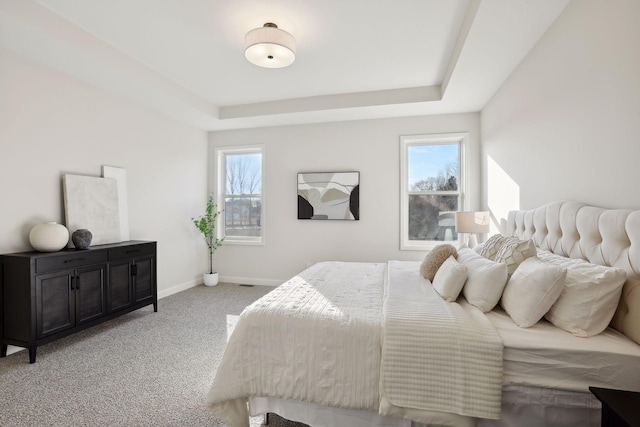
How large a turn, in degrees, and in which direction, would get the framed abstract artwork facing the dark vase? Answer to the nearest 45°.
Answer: approximately 45° to its right

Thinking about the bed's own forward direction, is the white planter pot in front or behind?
in front

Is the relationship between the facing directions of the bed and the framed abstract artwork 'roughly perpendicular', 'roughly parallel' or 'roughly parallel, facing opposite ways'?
roughly perpendicular

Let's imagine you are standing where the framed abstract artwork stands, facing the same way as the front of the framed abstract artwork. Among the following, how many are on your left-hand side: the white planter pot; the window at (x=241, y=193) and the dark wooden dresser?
0

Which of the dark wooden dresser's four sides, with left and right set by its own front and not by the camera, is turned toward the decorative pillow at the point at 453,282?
front

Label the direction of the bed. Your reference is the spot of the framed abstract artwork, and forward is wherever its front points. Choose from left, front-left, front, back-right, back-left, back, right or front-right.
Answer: front

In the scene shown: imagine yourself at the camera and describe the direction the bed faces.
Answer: facing to the left of the viewer

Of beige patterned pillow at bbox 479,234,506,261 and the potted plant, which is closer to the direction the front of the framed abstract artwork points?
the beige patterned pillow

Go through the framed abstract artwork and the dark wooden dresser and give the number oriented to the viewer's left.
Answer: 0

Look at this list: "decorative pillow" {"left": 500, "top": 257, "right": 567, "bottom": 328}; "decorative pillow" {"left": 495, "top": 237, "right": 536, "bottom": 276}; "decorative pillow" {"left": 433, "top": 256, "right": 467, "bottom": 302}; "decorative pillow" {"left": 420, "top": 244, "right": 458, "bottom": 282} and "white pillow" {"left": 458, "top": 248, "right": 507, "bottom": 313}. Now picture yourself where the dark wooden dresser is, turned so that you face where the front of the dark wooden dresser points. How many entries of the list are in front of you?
5

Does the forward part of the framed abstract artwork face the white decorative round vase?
no

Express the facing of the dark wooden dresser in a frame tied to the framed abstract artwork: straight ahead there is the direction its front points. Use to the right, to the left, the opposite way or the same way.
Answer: to the left

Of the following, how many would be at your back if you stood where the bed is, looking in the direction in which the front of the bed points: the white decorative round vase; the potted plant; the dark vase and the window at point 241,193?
0

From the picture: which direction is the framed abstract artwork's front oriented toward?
toward the camera

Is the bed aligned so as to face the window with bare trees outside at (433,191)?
no

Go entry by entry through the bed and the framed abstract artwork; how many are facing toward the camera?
1

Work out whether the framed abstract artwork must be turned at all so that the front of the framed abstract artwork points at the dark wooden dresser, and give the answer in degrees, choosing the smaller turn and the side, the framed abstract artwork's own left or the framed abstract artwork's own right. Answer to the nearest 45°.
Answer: approximately 45° to the framed abstract artwork's own right
